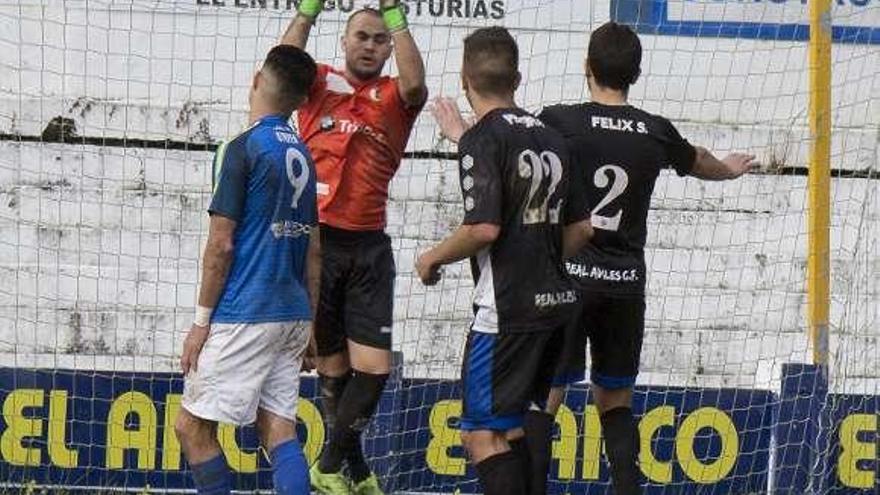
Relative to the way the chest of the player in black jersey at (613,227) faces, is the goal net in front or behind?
in front

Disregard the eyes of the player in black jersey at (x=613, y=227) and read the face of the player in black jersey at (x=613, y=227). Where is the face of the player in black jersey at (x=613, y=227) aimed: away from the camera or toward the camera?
away from the camera

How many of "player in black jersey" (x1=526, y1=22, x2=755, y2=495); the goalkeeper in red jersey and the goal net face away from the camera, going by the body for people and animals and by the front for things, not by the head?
1

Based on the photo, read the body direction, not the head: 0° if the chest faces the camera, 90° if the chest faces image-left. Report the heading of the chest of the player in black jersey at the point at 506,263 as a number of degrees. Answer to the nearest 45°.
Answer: approximately 135°

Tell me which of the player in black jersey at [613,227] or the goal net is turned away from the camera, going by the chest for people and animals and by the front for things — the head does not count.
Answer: the player in black jersey

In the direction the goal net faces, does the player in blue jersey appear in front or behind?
in front

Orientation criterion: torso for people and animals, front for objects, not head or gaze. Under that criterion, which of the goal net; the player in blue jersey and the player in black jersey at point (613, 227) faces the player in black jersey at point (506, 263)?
the goal net

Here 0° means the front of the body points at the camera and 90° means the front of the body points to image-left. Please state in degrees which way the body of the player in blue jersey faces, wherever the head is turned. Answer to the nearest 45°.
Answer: approximately 135°

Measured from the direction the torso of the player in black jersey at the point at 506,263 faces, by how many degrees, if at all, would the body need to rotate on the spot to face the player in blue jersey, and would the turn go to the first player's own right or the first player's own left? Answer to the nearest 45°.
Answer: approximately 45° to the first player's own left

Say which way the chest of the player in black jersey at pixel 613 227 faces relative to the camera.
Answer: away from the camera

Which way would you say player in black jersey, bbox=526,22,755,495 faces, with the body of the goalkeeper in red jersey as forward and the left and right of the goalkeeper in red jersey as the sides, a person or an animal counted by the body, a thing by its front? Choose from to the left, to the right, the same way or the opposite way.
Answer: the opposite way

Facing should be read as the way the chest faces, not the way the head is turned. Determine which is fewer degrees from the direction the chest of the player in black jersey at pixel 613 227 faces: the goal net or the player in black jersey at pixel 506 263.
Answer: the goal net

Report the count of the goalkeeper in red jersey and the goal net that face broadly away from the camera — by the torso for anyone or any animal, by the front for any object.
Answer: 0

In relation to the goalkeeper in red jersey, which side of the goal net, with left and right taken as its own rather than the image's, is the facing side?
front

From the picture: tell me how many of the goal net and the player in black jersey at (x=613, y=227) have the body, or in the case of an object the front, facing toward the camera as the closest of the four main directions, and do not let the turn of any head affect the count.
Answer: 1
